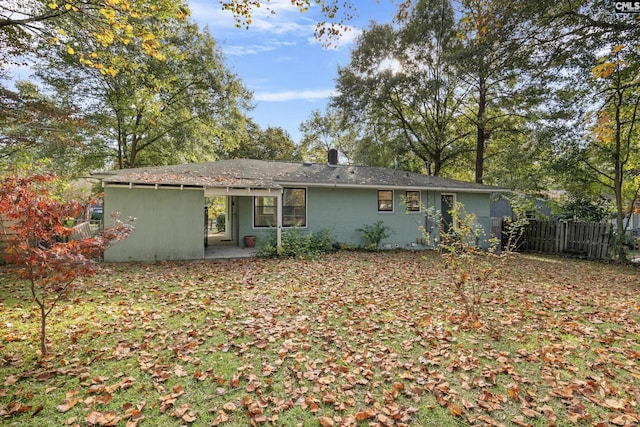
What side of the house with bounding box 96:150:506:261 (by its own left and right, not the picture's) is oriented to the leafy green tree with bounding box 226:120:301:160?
front

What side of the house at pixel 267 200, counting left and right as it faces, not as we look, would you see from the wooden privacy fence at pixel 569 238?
right

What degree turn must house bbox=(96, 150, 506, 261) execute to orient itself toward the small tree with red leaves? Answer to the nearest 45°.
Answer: approximately 180°

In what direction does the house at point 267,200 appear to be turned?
away from the camera

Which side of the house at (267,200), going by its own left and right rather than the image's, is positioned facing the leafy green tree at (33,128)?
left

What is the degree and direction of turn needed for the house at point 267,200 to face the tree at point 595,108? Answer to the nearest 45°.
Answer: approximately 90° to its right

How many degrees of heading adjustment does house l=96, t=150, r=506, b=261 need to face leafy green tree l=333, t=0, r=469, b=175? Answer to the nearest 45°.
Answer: approximately 45° to its right

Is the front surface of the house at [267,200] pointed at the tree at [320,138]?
yes
